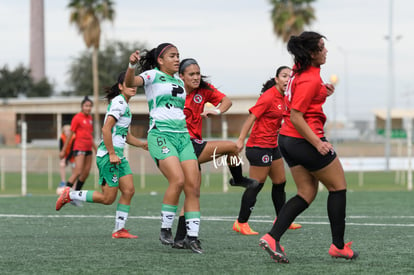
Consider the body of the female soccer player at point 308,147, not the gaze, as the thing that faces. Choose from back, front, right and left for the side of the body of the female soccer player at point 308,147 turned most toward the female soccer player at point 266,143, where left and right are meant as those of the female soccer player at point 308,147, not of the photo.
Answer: left

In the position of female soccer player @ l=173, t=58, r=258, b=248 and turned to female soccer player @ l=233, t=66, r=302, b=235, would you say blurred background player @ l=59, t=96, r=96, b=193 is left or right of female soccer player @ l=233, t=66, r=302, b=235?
left

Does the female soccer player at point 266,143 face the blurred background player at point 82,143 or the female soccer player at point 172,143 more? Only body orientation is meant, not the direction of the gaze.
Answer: the female soccer player
